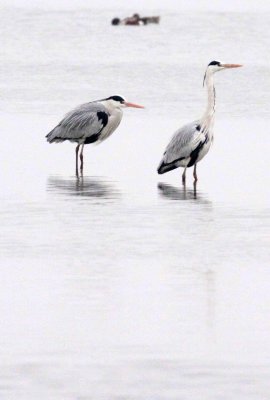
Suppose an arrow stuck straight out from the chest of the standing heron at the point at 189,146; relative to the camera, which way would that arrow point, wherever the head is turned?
to the viewer's right

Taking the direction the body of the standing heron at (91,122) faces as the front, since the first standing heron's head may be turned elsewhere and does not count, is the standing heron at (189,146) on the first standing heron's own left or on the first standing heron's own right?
on the first standing heron's own right

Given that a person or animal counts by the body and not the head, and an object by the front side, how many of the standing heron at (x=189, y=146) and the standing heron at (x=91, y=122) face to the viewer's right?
2

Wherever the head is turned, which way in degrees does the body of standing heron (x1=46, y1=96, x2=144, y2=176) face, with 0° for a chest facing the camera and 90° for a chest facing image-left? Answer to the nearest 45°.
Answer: approximately 270°
